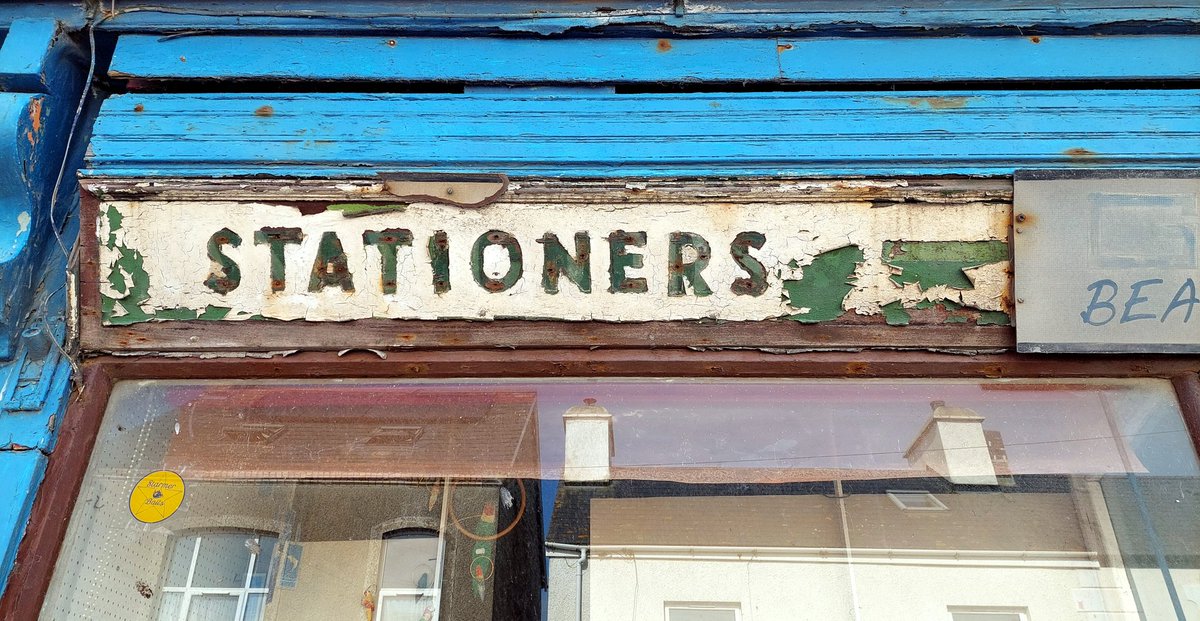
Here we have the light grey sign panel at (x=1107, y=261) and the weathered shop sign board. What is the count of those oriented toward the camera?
2

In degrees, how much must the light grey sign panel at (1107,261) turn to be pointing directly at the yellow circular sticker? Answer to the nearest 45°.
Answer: approximately 45° to its right

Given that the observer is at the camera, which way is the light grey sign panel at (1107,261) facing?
facing the viewer

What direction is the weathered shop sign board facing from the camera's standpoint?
toward the camera

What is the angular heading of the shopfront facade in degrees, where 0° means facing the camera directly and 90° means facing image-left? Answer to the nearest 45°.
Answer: approximately 0°

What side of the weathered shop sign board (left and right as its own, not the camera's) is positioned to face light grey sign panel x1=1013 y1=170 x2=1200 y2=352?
left
